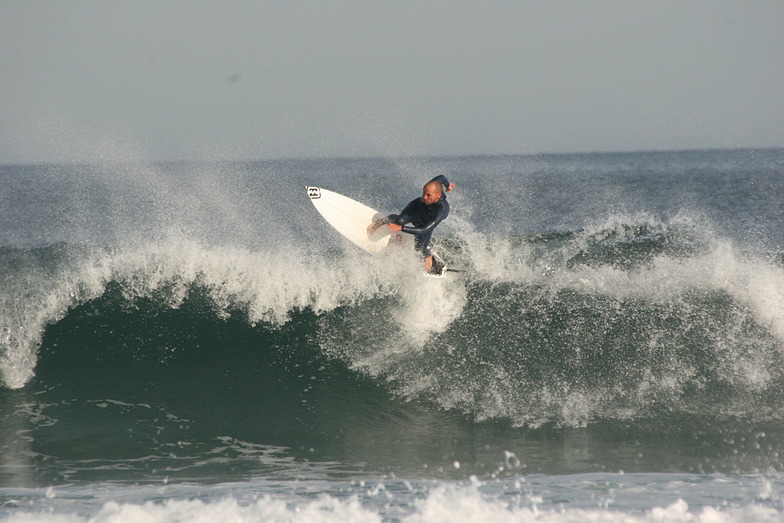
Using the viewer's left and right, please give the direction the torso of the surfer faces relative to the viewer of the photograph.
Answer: facing the viewer and to the left of the viewer

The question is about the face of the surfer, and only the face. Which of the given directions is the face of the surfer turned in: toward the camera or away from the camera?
toward the camera
